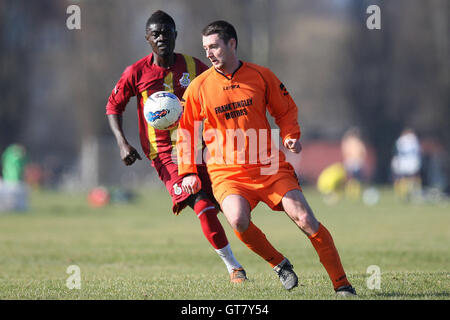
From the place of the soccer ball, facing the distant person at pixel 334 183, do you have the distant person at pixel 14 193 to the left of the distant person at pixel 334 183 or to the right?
left

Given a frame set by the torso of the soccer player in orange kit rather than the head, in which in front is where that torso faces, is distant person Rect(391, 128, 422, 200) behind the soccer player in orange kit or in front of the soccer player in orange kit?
behind

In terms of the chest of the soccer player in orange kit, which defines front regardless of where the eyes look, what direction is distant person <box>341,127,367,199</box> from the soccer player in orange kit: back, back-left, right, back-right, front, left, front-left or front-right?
back

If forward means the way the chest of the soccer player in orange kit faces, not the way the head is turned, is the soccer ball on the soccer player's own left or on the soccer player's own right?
on the soccer player's own right

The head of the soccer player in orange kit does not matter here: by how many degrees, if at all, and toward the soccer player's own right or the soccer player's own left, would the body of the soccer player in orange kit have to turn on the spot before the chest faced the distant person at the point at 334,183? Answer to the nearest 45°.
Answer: approximately 180°

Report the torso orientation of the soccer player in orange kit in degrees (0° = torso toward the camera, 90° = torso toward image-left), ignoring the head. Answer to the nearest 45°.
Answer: approximately 0°

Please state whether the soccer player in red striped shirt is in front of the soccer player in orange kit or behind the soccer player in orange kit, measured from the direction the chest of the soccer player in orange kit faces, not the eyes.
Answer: behind

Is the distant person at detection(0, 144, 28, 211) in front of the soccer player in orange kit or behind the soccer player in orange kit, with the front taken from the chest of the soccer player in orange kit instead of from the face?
behind

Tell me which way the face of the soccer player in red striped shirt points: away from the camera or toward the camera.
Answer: toward the camera
